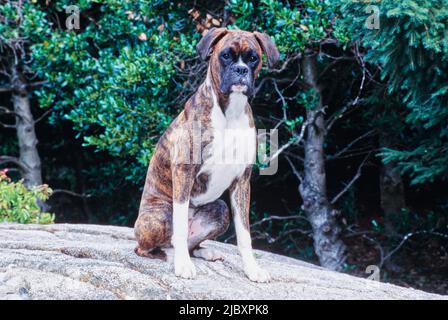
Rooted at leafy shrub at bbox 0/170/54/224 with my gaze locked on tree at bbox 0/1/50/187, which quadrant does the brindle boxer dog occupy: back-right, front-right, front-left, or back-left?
back-right

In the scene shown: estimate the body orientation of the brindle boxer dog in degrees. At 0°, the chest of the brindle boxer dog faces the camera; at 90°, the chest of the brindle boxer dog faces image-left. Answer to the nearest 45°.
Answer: approximately 315°

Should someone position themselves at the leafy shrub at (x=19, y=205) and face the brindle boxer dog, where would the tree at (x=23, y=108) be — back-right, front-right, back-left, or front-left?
back-left

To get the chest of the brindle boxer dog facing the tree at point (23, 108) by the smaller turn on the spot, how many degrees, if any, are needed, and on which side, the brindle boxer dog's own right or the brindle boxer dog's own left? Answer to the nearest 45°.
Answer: approximately 180°

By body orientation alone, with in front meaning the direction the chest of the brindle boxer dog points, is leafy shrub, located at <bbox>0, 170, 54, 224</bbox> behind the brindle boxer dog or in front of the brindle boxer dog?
behind
